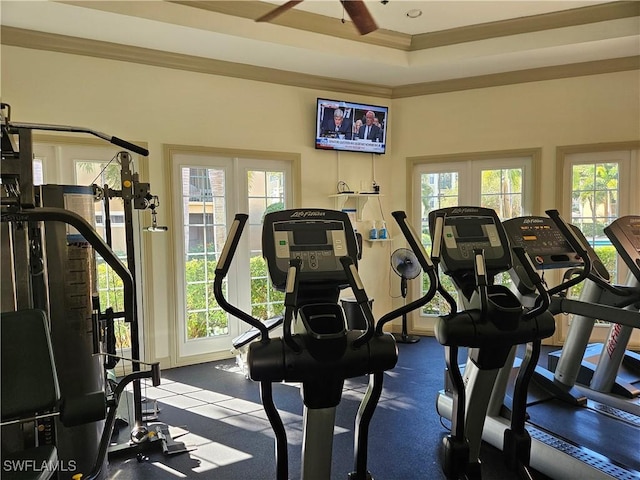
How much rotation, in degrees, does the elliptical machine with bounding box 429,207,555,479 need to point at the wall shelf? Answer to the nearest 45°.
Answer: approximately 45° to its left

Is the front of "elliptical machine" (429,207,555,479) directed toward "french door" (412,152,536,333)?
yes

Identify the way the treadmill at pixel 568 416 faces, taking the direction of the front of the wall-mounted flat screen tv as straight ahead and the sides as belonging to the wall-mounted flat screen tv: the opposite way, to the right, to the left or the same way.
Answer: the opposite way

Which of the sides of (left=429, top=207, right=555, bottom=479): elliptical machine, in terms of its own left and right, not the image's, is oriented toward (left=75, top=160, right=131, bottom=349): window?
left

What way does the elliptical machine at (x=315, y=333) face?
away from the camera

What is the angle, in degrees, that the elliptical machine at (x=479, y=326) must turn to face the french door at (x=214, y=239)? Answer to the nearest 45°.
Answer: approximately 45° to its left

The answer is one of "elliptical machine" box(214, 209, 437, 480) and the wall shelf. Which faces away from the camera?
the elliptical machine

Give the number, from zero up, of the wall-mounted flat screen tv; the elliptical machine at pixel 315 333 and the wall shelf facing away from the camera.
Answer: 1

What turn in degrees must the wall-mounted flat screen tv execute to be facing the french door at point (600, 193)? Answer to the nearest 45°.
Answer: approximately 45° to its left

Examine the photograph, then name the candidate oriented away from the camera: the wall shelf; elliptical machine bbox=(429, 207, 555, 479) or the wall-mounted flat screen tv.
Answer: the elliptical machine

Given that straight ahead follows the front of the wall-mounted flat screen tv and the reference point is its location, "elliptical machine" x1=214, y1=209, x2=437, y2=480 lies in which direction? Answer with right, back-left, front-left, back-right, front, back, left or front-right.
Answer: front-right

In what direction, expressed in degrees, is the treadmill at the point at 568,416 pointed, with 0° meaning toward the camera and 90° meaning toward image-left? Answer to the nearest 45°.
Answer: approximately 135°

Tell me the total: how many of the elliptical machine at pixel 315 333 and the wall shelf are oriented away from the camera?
1

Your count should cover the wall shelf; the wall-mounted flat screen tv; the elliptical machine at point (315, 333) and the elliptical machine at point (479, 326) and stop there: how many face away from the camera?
2

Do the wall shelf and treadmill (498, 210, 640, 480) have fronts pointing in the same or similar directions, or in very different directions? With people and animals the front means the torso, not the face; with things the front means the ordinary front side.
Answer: very different directions

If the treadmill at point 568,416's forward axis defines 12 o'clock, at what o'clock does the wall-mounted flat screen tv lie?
The wall-mounted flat screen tv is roughly at 12 o'clock from the treadmill.

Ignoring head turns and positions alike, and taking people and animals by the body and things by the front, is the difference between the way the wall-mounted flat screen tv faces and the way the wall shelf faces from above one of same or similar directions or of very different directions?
same or similar directions

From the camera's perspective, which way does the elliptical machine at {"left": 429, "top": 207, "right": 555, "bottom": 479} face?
away from the camera
